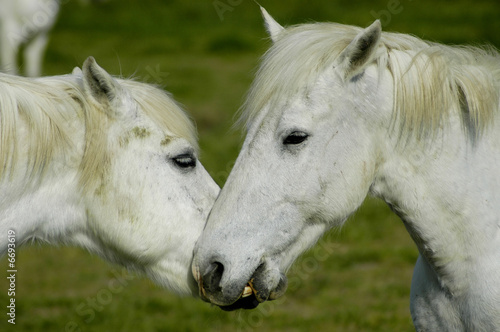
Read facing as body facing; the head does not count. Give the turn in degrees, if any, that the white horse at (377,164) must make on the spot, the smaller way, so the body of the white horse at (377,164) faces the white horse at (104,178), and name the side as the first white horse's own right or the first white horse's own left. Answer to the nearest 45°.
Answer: approximately 45° to the first white horse's own right

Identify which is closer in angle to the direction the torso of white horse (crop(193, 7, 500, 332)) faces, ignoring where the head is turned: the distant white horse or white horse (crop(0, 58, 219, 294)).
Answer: the white horse

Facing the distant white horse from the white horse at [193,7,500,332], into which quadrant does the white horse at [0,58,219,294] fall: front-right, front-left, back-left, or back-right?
front-left

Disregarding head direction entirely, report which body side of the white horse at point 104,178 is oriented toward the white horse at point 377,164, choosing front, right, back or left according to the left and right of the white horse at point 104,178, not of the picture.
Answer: front

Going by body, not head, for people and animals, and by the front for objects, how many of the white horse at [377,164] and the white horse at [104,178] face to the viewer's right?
1

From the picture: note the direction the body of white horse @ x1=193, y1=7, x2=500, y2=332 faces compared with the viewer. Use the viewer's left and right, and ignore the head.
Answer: facing the viewer and to the left of the viewer

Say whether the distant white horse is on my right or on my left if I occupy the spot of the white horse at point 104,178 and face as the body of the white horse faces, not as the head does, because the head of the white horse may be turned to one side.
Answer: on my left

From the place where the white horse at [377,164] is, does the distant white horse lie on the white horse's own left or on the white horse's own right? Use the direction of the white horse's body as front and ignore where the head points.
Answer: on the white horse's own right

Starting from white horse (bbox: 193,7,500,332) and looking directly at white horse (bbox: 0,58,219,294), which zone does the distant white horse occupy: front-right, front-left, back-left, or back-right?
front-right

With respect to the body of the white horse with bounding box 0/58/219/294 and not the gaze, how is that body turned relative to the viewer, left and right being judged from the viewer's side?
facing to the right of the viewer

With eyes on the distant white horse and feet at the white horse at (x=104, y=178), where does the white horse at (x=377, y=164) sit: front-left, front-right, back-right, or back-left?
back-right
